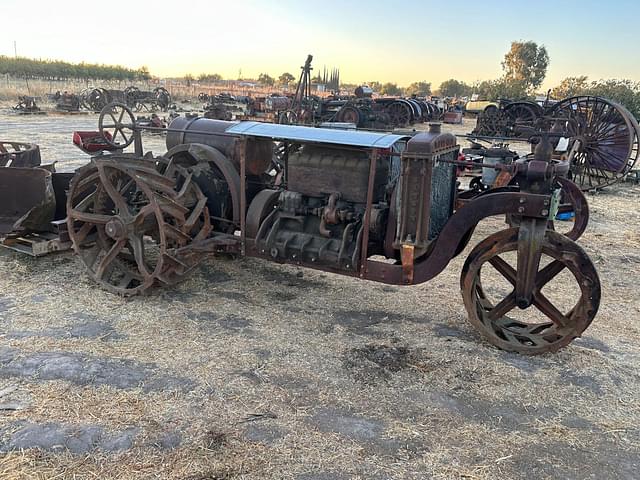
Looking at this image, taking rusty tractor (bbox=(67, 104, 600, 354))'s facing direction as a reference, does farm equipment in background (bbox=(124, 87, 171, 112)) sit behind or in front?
behind

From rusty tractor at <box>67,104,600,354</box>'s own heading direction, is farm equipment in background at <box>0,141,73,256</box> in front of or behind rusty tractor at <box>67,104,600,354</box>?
behind

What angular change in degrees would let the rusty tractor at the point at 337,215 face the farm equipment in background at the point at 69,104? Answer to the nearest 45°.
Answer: approximately 180°

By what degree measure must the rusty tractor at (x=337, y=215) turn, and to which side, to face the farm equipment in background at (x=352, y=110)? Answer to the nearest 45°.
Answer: approximately 135° to its left

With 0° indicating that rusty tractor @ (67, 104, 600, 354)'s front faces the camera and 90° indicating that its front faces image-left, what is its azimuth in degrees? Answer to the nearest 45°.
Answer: approximately 315°

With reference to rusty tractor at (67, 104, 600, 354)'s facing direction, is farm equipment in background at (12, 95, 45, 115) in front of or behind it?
behind

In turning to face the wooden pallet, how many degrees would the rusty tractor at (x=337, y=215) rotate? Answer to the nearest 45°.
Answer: approximately 135° to its right

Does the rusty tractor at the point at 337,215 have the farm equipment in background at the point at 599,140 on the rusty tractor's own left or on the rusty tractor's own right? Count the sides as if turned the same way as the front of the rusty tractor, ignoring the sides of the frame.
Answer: on the rusty tractor's own left
